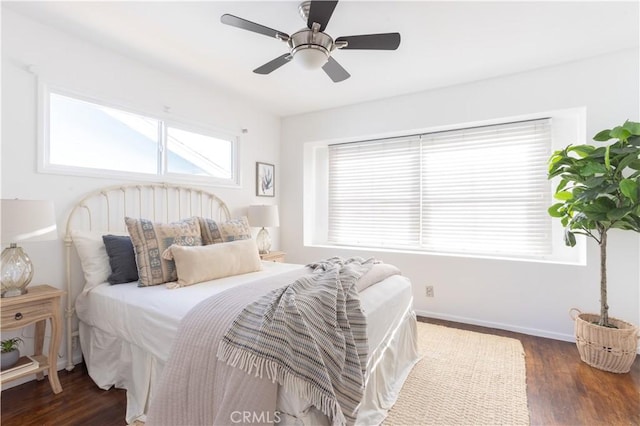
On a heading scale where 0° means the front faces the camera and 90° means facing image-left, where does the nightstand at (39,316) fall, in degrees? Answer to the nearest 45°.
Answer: approximately 315°

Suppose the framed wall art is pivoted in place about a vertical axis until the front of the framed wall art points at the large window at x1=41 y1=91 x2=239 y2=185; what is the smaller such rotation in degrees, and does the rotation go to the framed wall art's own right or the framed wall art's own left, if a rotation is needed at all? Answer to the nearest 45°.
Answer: approximately 90° to the framed wall art's own right

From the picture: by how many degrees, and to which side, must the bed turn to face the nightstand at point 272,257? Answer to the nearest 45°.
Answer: approximately 90° to its left

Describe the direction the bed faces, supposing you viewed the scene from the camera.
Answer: facing the viewer and to the right of the viewer

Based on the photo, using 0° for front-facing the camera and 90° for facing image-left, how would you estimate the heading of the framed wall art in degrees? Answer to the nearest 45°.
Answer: approximately 315°

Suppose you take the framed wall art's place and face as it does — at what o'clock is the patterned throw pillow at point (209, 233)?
The patterned throw pillow is roughly at 2 o'clock from the framed wall art.

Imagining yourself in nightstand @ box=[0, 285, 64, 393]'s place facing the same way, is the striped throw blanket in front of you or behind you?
in front

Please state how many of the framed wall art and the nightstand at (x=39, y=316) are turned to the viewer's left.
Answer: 0

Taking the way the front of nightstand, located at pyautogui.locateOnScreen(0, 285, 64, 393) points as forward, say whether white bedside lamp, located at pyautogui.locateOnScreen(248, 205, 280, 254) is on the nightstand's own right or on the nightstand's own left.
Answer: on the nightstand's own left

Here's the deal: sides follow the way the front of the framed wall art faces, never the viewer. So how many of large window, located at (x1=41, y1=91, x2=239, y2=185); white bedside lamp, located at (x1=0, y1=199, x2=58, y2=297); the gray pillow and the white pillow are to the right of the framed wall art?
4

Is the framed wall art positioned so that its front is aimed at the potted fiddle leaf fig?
yes

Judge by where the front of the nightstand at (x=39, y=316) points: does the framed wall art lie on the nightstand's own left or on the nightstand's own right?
on the nightstand's own left

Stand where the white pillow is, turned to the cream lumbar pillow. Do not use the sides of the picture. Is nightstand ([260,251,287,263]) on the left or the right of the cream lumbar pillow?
left
